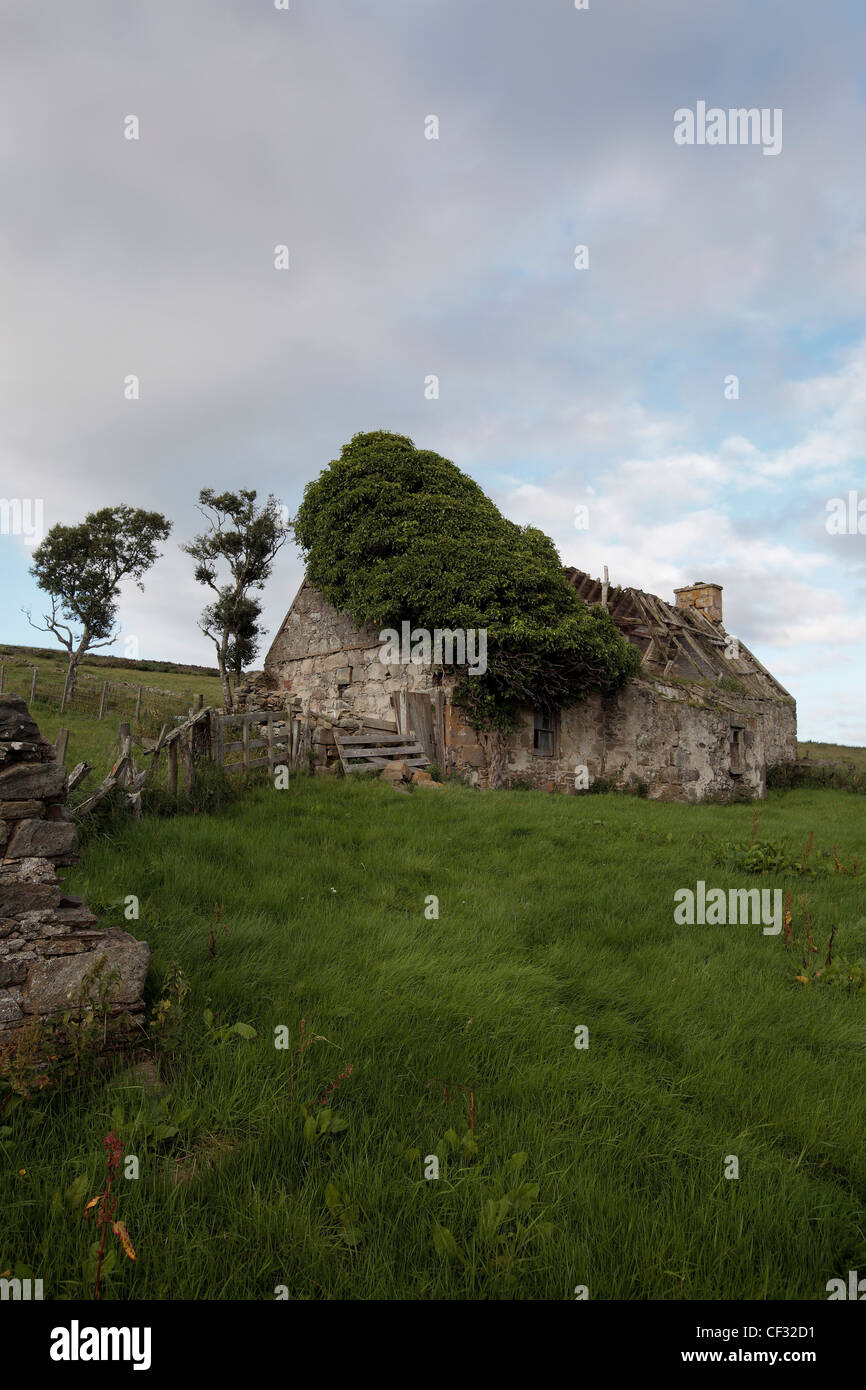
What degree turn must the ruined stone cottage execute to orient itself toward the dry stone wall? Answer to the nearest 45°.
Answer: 0° — it already faces it

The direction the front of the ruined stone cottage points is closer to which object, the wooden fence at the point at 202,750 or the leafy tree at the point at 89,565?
the wooden fence

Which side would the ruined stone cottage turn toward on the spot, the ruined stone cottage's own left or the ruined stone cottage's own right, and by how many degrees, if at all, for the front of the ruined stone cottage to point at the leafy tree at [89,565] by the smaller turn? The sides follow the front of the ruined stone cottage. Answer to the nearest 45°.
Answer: approximately 135° to the ruined stone cottage's own right

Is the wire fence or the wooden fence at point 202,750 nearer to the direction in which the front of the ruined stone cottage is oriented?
the wooden fence

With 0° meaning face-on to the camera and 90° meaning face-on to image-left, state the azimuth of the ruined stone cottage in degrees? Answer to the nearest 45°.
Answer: approximately 0°

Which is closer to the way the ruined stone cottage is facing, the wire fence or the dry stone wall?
the dry stone wall

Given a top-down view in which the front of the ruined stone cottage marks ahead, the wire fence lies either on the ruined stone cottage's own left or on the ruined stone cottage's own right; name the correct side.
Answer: on the ruined stone cottage's own right
